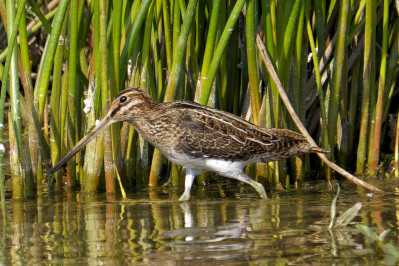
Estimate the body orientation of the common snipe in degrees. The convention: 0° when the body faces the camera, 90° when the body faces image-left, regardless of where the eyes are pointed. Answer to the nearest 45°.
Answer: approximately 90°
